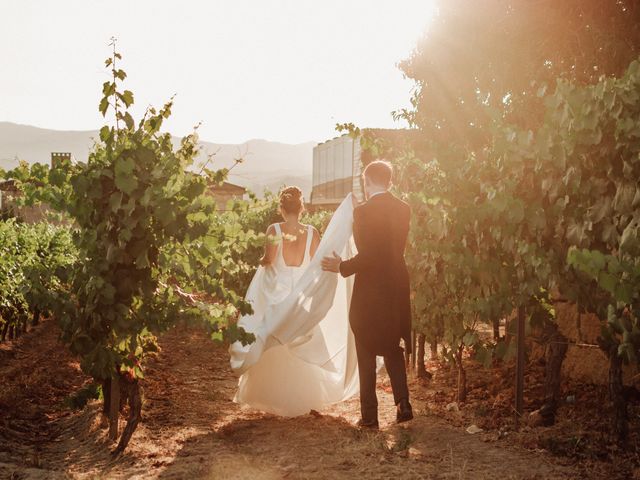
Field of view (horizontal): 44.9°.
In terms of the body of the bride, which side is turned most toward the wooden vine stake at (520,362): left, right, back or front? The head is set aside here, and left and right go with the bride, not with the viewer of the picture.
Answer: right

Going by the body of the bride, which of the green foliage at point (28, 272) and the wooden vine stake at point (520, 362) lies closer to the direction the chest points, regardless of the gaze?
the green foliage

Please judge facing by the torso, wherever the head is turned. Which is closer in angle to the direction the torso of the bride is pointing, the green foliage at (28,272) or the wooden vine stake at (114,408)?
the green foliage

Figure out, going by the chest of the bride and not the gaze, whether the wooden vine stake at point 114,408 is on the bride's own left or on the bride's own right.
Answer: on the bride's own left

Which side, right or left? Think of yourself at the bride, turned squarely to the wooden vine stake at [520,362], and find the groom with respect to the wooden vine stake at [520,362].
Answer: right

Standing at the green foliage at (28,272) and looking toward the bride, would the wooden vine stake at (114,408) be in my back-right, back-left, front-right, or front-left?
front-right

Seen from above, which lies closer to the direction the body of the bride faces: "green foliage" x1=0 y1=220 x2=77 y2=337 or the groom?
the green foliage

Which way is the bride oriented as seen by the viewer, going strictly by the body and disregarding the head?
away from the camera

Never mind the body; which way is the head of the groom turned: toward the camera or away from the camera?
away from the camera

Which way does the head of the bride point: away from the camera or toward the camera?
away from the camera
